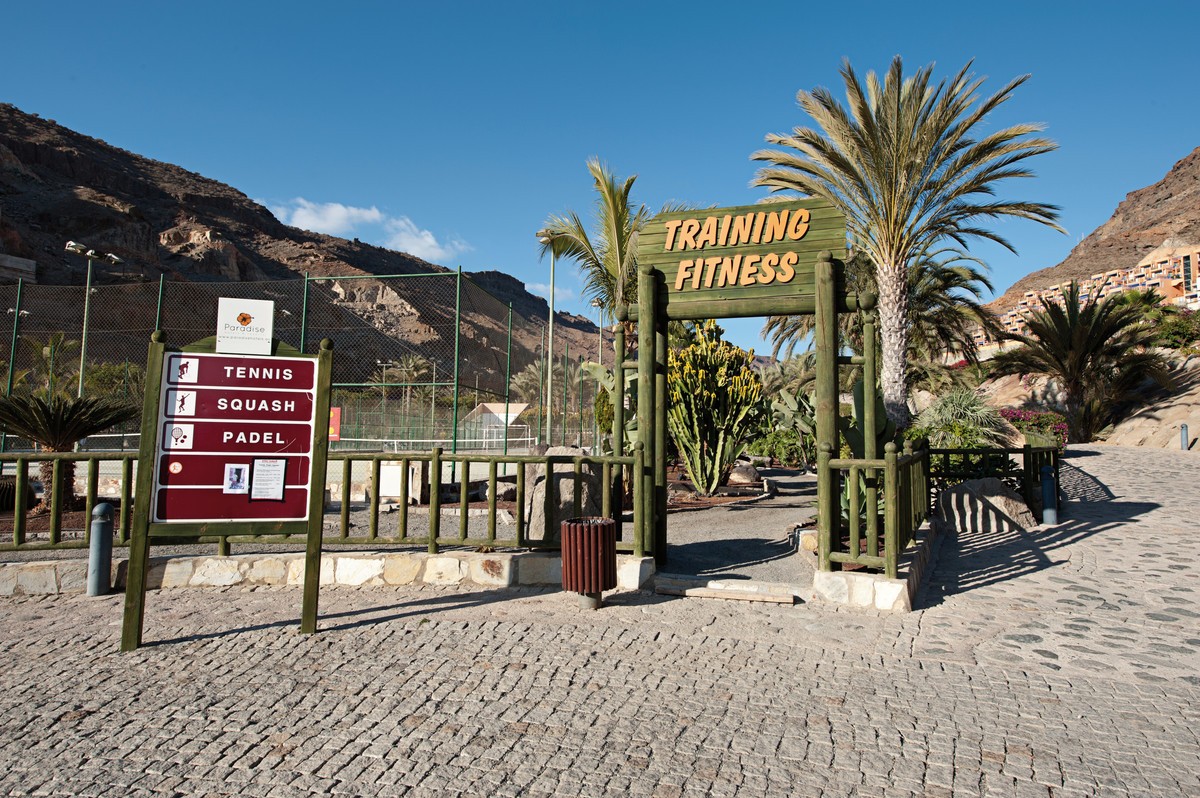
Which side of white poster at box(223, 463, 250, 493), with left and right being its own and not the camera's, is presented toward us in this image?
front

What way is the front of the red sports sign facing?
toward the camera

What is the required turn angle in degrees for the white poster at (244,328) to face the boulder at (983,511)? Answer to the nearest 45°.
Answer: approximately 90° to its left

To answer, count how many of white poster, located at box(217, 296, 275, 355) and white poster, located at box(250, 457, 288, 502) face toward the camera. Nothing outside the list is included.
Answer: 2

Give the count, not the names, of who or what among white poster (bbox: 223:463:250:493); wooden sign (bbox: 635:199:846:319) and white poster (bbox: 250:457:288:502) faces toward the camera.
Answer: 3

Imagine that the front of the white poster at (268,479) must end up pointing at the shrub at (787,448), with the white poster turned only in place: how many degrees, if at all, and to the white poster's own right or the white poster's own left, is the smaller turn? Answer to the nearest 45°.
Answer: approximately 135° to the white poster's own left

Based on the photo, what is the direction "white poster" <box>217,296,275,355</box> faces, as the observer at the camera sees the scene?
facing the viewer

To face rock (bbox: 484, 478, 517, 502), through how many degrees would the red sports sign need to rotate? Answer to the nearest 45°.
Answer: approximately 135° to its left

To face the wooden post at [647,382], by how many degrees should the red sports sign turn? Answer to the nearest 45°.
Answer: approximately 90° to its left
